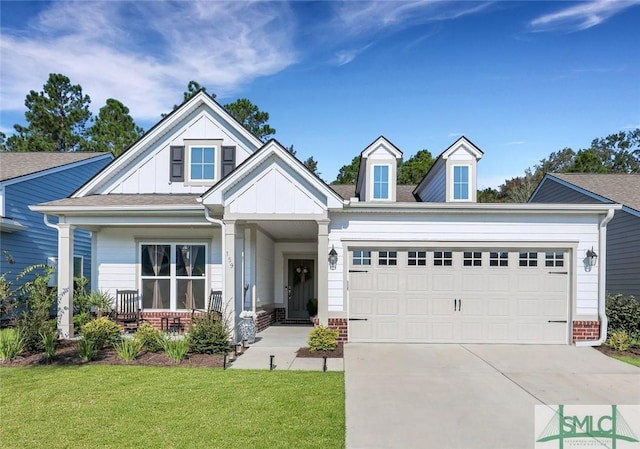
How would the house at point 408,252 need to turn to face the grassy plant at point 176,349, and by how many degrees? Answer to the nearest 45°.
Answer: approximately 45° to its right

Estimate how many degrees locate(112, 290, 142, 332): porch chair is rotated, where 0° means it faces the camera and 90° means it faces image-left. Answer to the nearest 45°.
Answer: approximately 0°

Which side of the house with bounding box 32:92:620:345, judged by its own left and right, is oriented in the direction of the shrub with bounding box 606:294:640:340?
left

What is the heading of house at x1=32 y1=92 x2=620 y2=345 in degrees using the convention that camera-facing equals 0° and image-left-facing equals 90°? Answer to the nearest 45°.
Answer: approximately 0°

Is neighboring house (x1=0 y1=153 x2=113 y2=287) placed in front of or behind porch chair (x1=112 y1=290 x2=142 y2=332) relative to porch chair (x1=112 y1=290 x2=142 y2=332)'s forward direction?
behind

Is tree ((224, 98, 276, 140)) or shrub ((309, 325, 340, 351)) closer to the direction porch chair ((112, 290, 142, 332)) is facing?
the shrub

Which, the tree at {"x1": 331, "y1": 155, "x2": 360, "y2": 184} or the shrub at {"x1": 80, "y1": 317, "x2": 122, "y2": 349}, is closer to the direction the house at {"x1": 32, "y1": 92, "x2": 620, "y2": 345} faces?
the shrub
